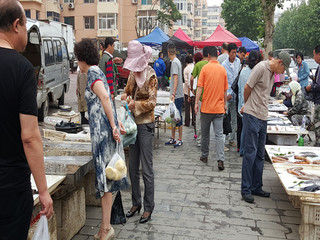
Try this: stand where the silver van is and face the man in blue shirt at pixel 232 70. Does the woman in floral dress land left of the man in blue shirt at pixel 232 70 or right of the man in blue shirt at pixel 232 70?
right

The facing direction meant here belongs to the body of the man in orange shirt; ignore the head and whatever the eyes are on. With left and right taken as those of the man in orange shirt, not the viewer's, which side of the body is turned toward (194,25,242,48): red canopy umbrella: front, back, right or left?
front

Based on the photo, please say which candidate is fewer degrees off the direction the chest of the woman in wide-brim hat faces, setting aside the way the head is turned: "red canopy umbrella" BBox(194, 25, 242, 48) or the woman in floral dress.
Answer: the woman in floral dress

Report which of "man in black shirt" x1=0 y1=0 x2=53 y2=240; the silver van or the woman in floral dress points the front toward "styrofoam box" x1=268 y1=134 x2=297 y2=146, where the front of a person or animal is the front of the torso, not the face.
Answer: the man in black shirt

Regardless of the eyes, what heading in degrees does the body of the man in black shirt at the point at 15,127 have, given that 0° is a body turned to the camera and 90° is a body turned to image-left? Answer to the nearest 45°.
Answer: approximately 225°

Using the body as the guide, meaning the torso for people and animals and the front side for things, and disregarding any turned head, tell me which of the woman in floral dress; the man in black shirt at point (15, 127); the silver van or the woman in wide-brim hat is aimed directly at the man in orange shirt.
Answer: the man in black shirt

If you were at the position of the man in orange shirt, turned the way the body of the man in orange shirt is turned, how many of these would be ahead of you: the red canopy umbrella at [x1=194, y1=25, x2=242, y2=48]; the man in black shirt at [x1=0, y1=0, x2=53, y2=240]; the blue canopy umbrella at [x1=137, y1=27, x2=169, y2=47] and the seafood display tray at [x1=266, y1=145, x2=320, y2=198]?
2

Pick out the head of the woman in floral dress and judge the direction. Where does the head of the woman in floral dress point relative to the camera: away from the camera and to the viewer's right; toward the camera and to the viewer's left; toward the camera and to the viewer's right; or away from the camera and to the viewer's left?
away from the camera and to the viewer's left

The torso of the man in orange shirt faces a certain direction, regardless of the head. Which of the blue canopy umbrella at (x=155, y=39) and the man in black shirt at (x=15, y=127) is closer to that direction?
the blue canopy umbrella

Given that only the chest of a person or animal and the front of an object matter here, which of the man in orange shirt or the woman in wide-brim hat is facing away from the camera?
the man in orange shirt

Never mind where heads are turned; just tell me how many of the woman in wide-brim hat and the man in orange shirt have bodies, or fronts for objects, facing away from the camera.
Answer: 1

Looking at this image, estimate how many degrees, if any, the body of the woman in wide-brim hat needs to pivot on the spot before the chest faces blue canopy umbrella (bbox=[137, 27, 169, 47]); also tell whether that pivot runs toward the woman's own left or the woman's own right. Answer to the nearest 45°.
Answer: approximately 135° to the woman's own right

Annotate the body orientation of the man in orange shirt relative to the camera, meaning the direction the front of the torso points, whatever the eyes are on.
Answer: away from the camera

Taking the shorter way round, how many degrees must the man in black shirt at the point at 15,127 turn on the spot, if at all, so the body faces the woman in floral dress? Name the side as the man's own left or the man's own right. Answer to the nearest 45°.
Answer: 0° — they already face them
